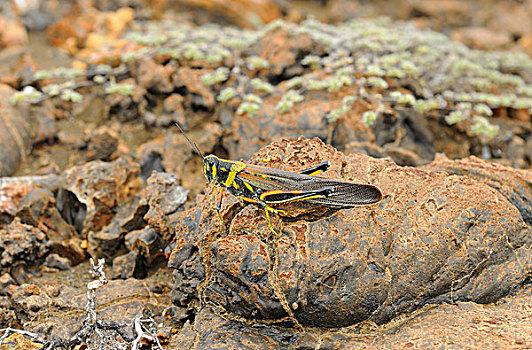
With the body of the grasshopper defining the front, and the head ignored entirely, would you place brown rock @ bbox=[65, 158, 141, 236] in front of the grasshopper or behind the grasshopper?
in front

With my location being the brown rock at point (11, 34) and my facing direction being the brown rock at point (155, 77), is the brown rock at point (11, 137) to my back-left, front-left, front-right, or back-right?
front-right

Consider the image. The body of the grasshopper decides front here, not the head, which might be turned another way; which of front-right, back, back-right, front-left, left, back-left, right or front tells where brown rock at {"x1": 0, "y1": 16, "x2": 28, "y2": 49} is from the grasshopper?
front-right

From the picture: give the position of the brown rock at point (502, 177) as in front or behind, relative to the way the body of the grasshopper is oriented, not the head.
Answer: behind

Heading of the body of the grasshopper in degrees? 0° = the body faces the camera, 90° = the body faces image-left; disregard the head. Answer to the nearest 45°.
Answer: approximately 90°

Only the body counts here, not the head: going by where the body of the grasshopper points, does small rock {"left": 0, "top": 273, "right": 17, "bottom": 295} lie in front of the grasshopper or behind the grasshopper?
in front

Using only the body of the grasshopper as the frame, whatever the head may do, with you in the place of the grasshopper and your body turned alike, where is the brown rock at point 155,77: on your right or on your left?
on your right
